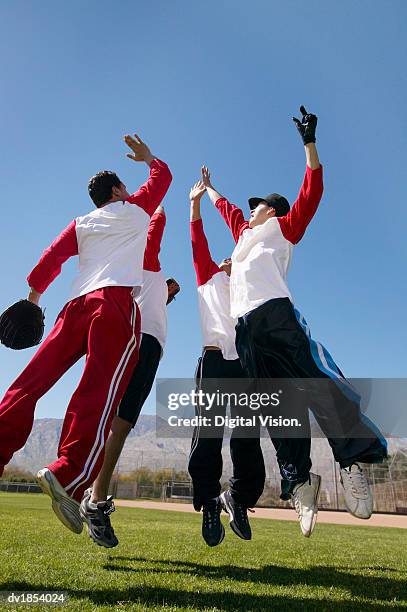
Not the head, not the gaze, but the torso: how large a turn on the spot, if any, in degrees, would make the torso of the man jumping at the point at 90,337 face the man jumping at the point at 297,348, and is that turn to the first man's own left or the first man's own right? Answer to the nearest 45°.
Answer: approximately 45° to the first man's own right

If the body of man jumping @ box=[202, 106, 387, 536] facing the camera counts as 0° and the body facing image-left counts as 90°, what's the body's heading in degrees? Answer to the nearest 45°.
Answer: approximately 45°

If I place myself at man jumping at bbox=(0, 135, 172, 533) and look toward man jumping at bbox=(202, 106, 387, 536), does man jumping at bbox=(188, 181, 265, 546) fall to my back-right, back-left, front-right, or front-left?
front-left

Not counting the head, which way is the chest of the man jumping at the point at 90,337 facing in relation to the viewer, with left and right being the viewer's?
facing away from the viewer and to the right of the viewer

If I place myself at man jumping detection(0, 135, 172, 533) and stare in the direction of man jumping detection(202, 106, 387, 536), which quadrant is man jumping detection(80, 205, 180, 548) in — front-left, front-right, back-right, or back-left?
front-left

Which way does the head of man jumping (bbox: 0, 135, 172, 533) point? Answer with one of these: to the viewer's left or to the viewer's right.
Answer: to the viewer's right

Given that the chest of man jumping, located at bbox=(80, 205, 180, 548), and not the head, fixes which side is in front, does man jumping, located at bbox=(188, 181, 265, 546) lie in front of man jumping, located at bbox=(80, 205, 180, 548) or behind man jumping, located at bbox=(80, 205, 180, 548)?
in front

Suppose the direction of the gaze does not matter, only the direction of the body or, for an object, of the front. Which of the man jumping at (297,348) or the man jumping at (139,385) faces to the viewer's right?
the man jumping at (139,385)

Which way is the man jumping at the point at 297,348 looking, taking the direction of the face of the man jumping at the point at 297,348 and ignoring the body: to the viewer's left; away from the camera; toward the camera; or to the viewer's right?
to the viewer's left

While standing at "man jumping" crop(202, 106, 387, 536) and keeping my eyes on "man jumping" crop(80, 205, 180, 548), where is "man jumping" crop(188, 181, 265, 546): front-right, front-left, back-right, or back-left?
front-right

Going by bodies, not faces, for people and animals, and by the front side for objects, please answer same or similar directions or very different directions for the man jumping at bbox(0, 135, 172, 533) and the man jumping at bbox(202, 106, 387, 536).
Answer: very different directions

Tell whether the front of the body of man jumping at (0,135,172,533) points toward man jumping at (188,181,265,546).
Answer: yes

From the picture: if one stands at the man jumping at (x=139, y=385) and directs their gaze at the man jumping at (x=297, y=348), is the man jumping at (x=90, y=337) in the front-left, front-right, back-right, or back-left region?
front-right

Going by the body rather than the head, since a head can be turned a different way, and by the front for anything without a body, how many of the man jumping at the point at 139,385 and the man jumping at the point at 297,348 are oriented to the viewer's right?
1

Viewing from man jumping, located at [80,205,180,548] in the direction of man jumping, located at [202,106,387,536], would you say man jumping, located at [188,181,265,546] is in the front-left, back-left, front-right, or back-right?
front-left

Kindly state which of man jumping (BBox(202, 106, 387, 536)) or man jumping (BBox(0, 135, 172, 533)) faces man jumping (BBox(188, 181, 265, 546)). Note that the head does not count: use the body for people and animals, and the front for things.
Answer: man jumping (BBox(0, 135, 172, 533))

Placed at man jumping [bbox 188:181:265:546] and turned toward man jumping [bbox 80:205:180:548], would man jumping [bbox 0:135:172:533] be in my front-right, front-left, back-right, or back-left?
front-left
